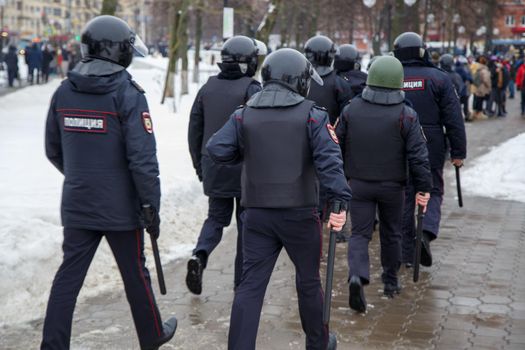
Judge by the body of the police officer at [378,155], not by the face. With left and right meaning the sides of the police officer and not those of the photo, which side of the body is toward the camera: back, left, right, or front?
back

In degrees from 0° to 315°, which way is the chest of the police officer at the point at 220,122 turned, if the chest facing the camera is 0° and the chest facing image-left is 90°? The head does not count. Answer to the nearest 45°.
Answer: approximately 225°

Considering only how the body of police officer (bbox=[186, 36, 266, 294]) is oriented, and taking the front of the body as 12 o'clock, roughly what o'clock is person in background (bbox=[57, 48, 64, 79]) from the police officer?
The person in background is roughly at 10 o'clock from the police officer.

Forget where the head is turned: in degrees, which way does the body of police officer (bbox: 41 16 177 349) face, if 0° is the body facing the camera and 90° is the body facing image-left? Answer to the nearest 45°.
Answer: approximately 225°

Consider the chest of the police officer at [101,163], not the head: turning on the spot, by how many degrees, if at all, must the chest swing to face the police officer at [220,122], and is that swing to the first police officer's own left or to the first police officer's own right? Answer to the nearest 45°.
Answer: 0° — they already face them

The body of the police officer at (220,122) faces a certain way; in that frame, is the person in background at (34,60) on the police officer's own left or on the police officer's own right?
on the police officer's own left

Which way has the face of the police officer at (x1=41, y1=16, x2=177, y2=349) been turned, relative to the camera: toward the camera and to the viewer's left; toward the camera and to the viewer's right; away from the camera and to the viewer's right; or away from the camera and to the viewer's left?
away from the camera and to the viewer's right

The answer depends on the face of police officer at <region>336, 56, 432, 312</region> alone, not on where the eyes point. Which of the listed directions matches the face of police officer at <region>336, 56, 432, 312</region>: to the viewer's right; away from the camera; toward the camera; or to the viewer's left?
away from the camera

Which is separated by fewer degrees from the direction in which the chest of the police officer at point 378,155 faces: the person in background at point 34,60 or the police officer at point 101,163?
the person in background

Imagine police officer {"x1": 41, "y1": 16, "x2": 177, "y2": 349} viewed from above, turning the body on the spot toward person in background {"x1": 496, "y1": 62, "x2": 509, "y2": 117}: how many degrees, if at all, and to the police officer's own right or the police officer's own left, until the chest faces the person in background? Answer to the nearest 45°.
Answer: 0° — they already face them
